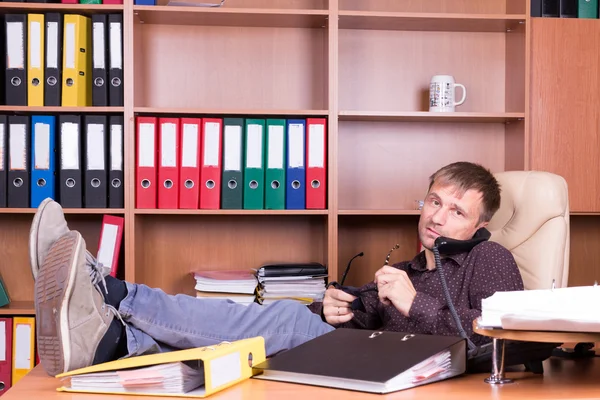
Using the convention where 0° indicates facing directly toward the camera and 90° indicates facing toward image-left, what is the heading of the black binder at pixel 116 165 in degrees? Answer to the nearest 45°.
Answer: approximately 0°

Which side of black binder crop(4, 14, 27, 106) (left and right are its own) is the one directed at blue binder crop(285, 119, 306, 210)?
left

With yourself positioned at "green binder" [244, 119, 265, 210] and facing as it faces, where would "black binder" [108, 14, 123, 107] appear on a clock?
The black binder is roughly at 3 o'clock from the green binder.
